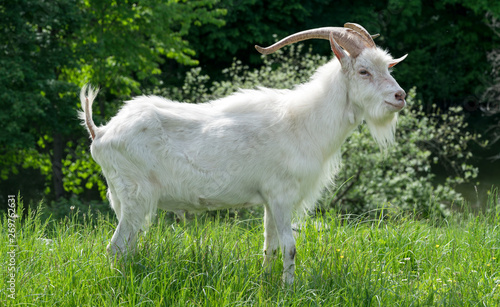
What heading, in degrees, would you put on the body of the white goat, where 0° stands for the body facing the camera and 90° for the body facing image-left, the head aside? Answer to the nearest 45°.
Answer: approximately 270°

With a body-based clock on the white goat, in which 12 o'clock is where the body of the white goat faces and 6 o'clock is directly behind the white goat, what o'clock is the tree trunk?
The tree trunk is roughly at 8 o'clock from the white goat.
